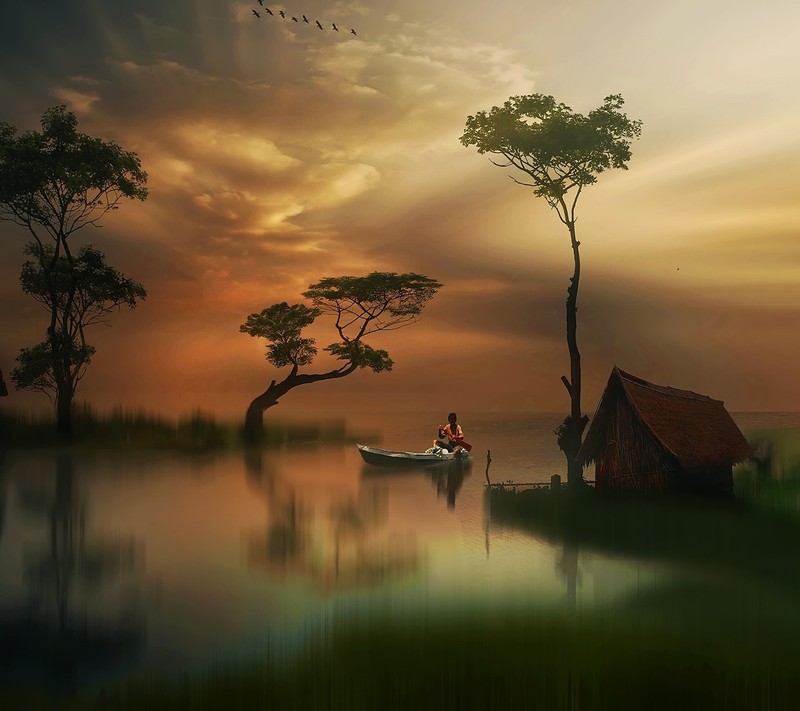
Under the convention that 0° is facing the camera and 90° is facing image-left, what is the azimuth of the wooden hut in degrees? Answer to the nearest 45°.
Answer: approximately 45°

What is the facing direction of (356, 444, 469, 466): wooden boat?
to the viewer's left

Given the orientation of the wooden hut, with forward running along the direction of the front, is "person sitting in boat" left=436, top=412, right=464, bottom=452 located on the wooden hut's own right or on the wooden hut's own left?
on the wooden hut's own right

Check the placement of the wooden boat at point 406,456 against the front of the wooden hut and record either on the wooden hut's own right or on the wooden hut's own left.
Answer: on the wooden hut's own right

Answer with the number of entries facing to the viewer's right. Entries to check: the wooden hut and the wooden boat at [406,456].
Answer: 0

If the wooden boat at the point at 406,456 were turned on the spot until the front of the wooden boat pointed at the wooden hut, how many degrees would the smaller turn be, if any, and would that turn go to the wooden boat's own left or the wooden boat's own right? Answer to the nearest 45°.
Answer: approximately 135° to the wooden boat's own left
